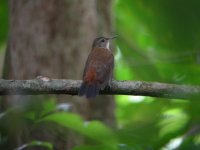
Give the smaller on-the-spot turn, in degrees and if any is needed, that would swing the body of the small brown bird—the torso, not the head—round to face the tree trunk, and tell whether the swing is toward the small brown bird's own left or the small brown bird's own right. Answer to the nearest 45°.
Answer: approximately 90° to the small brown bird's own left

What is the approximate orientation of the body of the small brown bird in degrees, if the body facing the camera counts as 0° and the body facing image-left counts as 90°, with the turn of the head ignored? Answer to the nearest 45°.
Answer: approximately 225°
